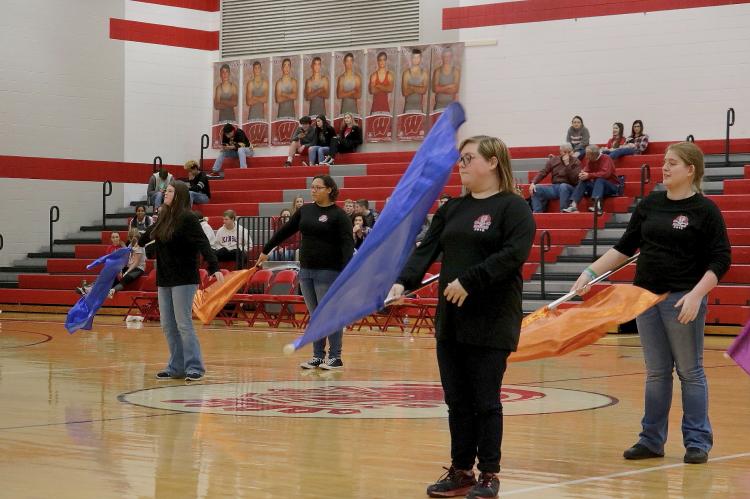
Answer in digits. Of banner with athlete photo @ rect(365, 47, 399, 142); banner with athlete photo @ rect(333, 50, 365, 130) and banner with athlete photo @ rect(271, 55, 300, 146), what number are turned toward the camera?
3

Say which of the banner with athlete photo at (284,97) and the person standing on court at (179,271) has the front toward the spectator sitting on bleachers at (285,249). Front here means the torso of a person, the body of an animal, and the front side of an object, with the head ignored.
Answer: the banner with athlete photo

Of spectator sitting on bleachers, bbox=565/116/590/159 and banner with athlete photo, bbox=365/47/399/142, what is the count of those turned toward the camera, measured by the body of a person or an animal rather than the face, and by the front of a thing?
2

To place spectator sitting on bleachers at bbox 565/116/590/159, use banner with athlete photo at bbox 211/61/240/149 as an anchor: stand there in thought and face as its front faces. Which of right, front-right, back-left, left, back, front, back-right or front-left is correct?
front-left

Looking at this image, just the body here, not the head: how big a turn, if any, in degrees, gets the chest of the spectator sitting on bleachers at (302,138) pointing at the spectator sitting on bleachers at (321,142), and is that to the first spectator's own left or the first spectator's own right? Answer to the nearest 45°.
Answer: approximately 90° to the first spectator's own left

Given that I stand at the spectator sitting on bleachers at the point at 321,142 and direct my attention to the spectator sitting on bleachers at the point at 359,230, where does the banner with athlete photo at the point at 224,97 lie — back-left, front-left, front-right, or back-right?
back-right

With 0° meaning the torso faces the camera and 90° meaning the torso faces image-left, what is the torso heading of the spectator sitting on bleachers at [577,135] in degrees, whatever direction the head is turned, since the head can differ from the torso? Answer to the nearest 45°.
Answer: approximately 0°

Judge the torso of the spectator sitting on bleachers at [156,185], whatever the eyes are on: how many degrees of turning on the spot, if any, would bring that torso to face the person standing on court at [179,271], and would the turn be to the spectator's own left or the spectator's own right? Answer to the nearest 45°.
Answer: approximately 45° to the spectator's own right

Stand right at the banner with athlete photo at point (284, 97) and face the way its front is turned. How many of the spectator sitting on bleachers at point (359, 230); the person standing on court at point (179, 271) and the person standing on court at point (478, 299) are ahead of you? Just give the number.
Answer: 3

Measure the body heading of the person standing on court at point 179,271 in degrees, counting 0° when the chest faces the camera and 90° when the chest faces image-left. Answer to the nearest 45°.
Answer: approximately 45°

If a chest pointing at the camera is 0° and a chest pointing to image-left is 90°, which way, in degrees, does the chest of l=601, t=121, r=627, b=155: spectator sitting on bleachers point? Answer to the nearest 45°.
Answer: approximately 45°

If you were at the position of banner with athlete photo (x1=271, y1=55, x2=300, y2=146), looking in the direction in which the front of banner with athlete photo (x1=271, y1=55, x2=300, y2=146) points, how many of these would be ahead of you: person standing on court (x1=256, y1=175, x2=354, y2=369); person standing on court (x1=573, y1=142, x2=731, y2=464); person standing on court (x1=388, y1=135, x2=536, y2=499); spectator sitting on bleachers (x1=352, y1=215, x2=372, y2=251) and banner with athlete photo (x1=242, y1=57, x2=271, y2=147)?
4
